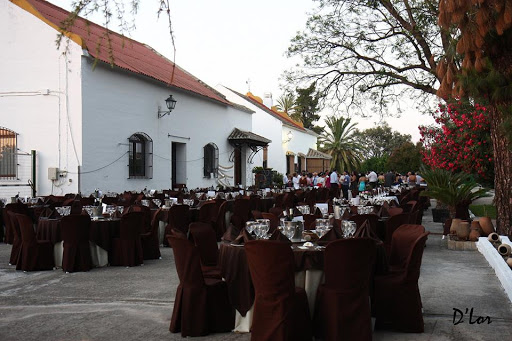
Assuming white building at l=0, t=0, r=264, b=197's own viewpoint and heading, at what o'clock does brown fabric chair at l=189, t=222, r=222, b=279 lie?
The brown fabric chair is roughly at 1 o'clock from the white building.

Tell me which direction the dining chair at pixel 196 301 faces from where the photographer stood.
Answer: facing away from the viewer and to the right of the viewer

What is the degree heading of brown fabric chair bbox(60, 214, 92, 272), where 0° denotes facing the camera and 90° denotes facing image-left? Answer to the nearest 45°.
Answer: approximately 180°

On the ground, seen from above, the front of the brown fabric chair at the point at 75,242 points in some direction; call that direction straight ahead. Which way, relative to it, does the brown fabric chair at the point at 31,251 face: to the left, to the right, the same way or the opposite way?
to the right

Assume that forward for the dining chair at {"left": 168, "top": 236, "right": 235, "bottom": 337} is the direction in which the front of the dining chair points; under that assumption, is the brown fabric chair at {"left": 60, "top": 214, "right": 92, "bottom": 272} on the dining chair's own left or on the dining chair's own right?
on the dining chair's own left

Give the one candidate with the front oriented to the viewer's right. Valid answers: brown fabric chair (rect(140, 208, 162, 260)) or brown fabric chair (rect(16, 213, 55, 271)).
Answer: brown fabric chair (rect(16, 213, 55, 271))

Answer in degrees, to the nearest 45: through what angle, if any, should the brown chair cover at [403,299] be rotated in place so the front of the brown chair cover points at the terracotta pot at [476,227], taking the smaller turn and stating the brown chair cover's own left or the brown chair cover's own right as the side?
approximately 90° to the brown chair cover's own right

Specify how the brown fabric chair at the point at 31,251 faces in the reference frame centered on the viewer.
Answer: facing to the right of the viewer

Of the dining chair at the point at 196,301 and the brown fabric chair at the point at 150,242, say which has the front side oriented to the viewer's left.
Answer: the brown fabric chair

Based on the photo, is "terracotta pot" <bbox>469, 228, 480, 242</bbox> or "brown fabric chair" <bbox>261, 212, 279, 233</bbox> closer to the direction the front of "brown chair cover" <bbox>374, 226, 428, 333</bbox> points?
the brown fabric chair

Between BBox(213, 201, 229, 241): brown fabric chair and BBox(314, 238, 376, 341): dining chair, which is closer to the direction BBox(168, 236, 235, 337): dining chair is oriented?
the brown fabric chair

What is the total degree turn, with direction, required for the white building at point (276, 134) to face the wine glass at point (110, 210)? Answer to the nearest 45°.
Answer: approximately 45° to its right
